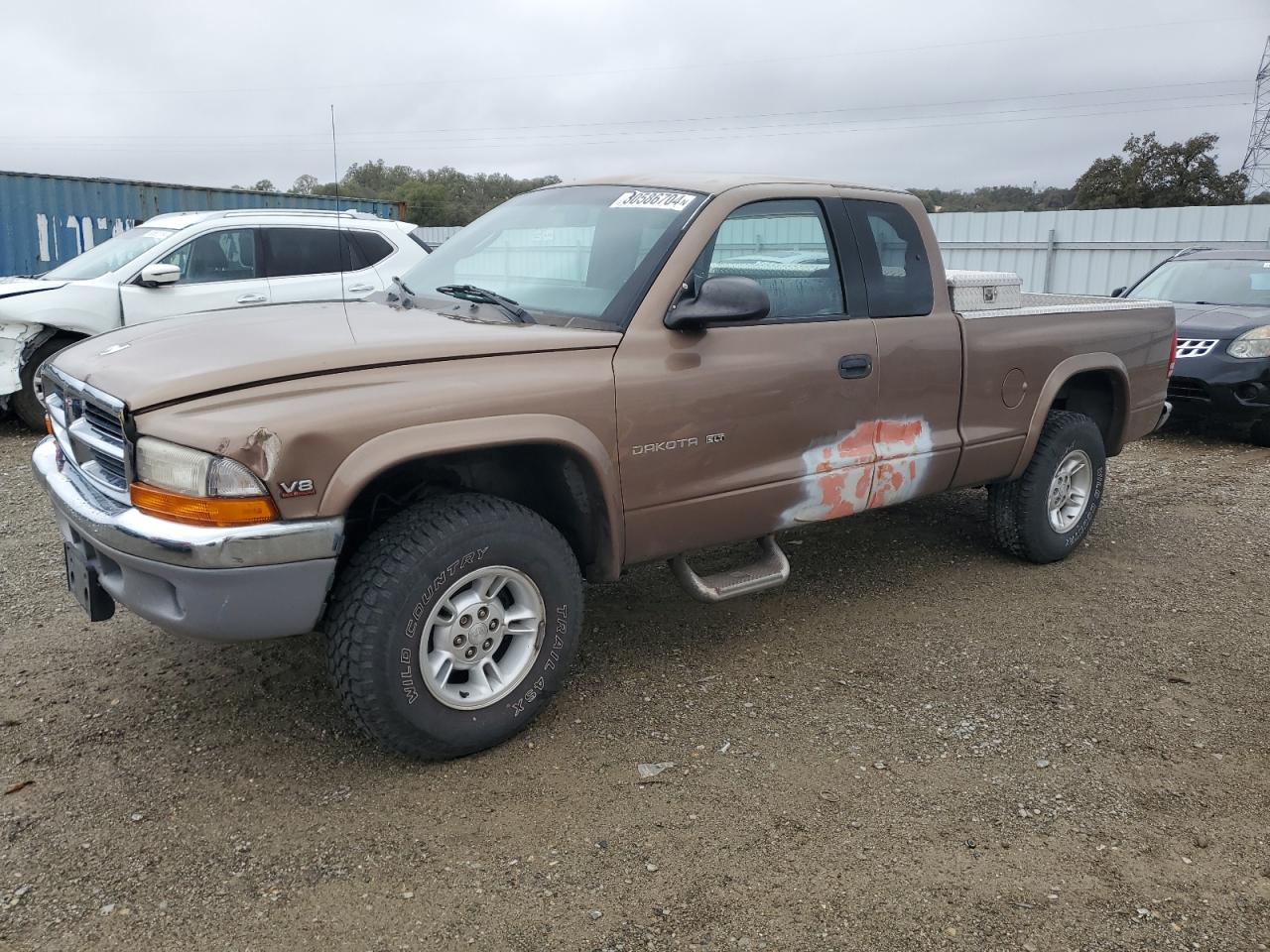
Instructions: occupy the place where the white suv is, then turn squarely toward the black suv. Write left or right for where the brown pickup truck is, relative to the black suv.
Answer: right

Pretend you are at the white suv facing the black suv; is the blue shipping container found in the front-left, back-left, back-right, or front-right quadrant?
back-left

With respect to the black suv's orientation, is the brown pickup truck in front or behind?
in front

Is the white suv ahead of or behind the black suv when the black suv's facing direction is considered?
ahead

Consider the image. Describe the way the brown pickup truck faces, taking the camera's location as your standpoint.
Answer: facing the viewer and to the left of the viewer

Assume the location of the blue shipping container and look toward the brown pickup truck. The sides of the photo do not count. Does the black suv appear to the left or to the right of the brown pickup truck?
left

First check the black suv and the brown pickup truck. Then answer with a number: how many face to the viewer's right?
0
